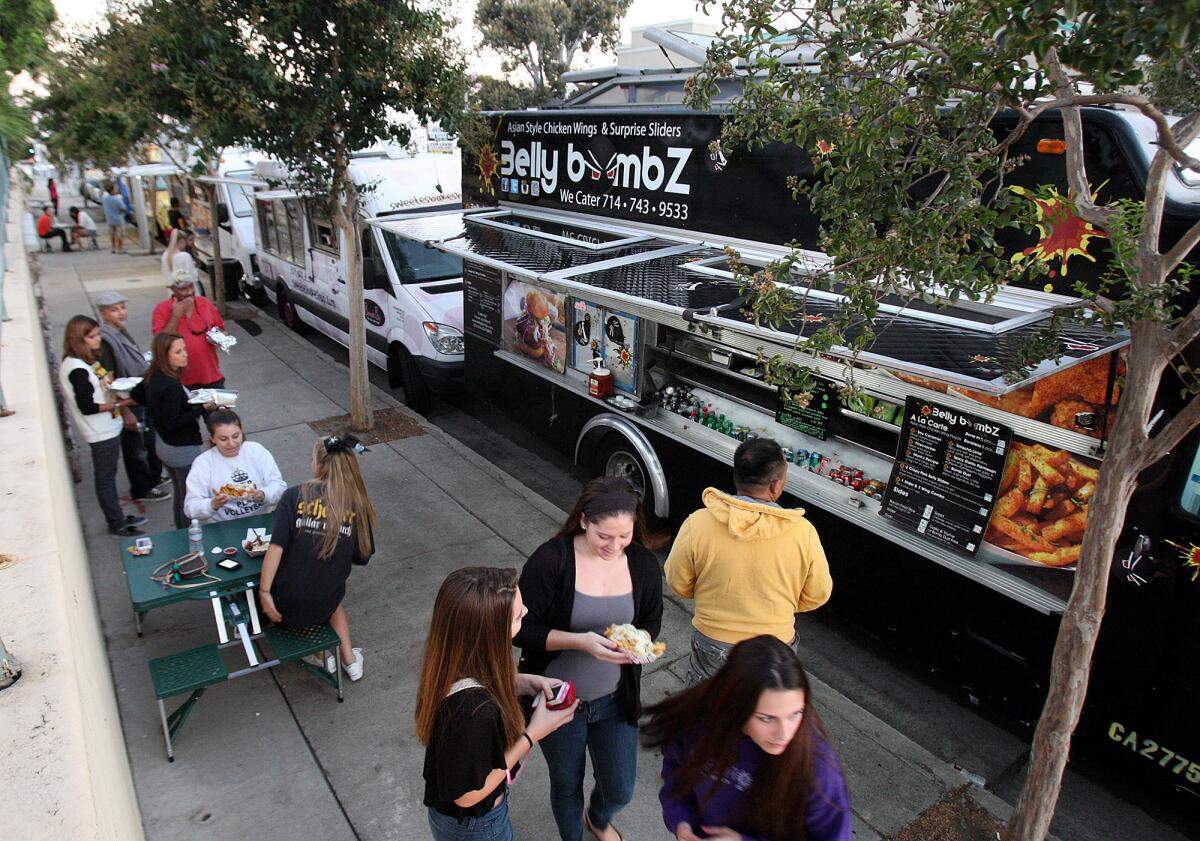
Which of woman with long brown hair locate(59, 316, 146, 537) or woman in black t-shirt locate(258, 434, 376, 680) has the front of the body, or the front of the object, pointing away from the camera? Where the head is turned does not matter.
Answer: the woman in black t-shirt

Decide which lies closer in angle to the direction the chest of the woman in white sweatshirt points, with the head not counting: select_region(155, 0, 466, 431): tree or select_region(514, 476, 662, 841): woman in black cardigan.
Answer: the woman in black cardigan

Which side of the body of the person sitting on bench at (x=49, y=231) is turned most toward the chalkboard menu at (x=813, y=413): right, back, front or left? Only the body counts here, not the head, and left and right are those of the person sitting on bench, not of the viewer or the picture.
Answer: right

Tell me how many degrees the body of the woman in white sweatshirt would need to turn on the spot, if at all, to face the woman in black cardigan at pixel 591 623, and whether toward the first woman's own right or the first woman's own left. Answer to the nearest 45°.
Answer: approximately 45° to the first woman's own left

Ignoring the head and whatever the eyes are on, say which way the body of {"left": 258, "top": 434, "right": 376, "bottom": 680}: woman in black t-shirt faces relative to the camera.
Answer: away from the camera

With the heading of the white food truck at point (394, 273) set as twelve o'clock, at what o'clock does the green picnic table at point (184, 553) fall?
The green picnic table is roughly at 2 o'clock from the white food truck.

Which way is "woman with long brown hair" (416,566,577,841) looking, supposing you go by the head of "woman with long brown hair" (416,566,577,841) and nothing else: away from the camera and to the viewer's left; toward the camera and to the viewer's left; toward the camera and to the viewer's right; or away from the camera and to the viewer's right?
away from the camera and to the viewer's right

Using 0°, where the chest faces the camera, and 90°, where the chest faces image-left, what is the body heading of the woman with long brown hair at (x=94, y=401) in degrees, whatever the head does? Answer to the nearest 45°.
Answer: approximately 270°

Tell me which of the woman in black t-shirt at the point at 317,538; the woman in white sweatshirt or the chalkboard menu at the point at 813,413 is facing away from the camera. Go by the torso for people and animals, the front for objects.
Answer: the woman in black t-shirt

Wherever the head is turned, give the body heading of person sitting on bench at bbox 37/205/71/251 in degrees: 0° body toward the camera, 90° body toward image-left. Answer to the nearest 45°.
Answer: approximately 270°
